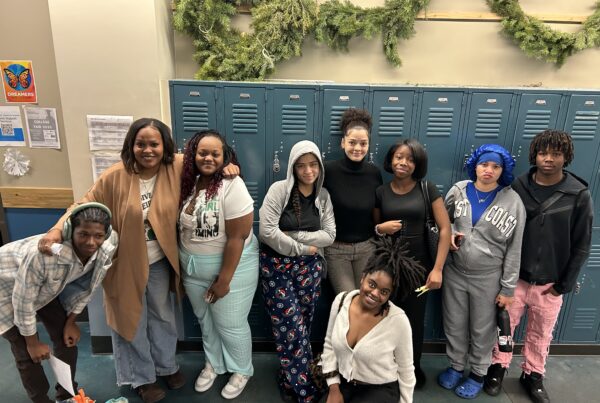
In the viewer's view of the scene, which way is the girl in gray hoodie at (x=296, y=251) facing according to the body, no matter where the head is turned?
toward the camera

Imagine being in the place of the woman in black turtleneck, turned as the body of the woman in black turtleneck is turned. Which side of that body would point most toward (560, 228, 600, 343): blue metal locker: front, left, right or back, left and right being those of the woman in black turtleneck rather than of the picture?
left

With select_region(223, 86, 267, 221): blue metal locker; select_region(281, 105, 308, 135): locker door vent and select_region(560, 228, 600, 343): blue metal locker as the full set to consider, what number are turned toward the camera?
3

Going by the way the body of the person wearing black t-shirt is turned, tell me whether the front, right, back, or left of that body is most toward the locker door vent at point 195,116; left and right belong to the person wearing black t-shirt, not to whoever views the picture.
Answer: right

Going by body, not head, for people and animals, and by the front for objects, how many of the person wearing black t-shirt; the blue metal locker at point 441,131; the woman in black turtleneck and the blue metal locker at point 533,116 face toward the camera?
4

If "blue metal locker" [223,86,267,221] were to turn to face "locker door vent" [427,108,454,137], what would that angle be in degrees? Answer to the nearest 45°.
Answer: approximately 90° to its left

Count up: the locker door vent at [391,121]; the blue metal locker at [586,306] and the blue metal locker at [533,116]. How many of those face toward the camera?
3

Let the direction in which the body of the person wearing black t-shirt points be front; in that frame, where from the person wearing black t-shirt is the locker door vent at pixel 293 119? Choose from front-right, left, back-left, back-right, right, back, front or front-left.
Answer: right

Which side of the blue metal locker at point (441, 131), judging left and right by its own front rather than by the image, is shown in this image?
front

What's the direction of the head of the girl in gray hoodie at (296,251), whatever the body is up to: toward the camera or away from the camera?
toward the camera

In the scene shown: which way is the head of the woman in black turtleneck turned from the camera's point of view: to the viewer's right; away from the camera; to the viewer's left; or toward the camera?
toward the camera

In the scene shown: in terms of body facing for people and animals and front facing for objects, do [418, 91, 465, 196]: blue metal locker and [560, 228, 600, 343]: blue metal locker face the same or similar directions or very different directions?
same or similar directions

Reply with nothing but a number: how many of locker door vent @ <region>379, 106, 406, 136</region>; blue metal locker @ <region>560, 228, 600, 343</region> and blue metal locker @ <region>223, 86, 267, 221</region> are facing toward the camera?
3

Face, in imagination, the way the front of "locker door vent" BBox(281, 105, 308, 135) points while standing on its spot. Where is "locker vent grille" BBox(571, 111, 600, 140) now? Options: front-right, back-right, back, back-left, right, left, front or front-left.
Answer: left

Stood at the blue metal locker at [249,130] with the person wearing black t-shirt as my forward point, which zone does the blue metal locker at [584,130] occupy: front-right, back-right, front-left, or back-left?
front-left

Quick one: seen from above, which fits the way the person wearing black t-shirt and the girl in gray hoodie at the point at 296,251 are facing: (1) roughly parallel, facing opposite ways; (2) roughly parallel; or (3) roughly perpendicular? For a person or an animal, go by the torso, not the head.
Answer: roughly parallel
